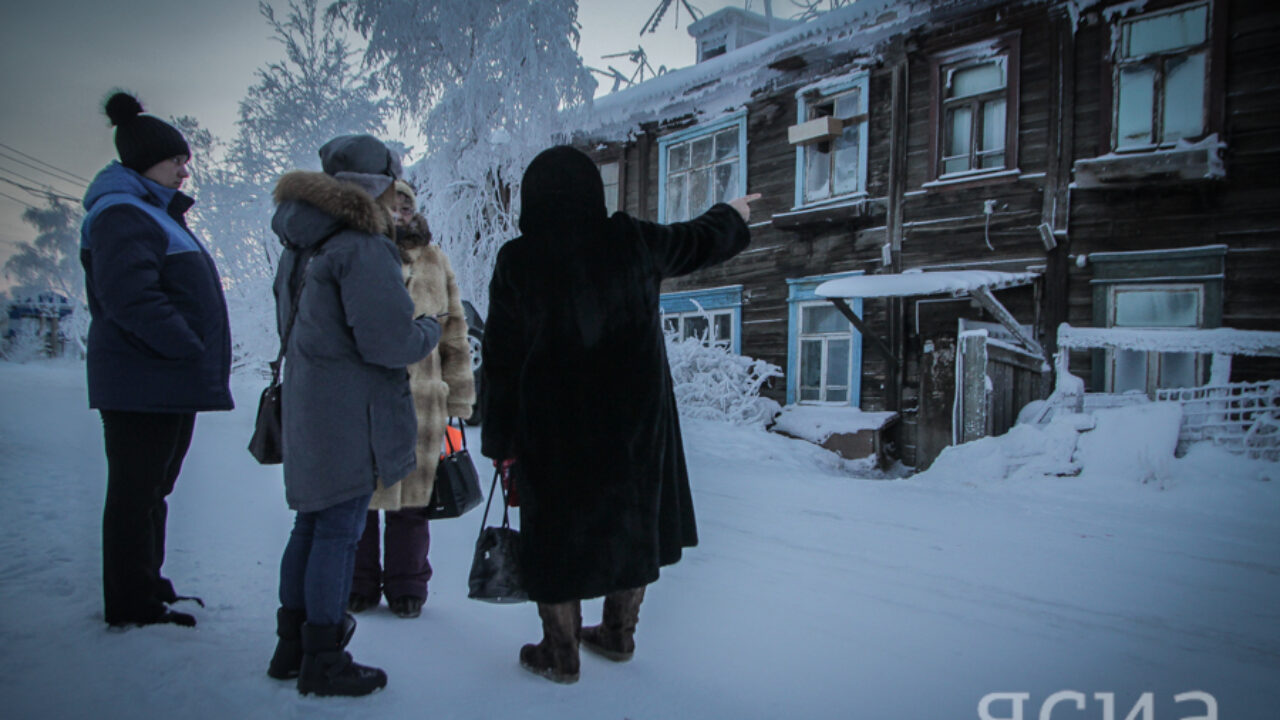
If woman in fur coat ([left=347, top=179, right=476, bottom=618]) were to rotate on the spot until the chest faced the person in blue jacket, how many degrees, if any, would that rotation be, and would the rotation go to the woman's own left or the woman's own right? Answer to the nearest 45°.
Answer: approximately 45° to the woman's own right

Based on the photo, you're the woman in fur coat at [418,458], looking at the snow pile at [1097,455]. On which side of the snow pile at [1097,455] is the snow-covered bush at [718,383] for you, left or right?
left

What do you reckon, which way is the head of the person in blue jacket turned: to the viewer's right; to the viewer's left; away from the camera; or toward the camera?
to the viewer's right

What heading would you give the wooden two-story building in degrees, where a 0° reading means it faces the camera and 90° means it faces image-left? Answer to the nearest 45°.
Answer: approximately 45°

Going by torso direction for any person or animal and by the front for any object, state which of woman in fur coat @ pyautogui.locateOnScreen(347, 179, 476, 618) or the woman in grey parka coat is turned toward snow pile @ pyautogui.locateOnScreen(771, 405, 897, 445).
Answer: the woman in grey parka coat

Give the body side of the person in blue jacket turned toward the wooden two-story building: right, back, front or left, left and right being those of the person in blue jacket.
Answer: front

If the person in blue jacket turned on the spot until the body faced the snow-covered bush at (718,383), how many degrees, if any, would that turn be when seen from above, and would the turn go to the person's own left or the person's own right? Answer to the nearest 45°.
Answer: approximately 45° to the person's own left

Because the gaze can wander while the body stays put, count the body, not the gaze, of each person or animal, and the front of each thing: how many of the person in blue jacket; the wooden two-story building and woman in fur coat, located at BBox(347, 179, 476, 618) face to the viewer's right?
1

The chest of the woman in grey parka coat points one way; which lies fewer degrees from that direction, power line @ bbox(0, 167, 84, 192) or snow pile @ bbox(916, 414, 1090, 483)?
the snow pile

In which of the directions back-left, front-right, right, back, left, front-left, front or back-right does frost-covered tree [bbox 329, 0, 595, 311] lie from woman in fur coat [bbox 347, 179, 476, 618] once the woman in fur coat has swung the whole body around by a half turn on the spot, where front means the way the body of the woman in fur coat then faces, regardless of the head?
front-left

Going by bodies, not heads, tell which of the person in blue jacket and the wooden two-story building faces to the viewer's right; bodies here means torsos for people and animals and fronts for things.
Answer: the person in blue jacket

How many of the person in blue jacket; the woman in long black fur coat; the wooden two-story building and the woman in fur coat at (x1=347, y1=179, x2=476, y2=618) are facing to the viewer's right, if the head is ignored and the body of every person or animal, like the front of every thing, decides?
1

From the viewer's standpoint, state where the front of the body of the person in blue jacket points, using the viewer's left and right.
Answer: facing to the right of the viewer

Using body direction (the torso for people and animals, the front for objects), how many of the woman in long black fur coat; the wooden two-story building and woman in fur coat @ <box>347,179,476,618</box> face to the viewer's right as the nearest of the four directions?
0

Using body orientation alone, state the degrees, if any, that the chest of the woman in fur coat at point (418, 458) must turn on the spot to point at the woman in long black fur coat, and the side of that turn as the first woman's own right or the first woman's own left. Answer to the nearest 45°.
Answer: approximately 90° to the first woman's own left

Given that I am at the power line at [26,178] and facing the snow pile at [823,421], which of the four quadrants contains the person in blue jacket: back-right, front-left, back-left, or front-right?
front-right
